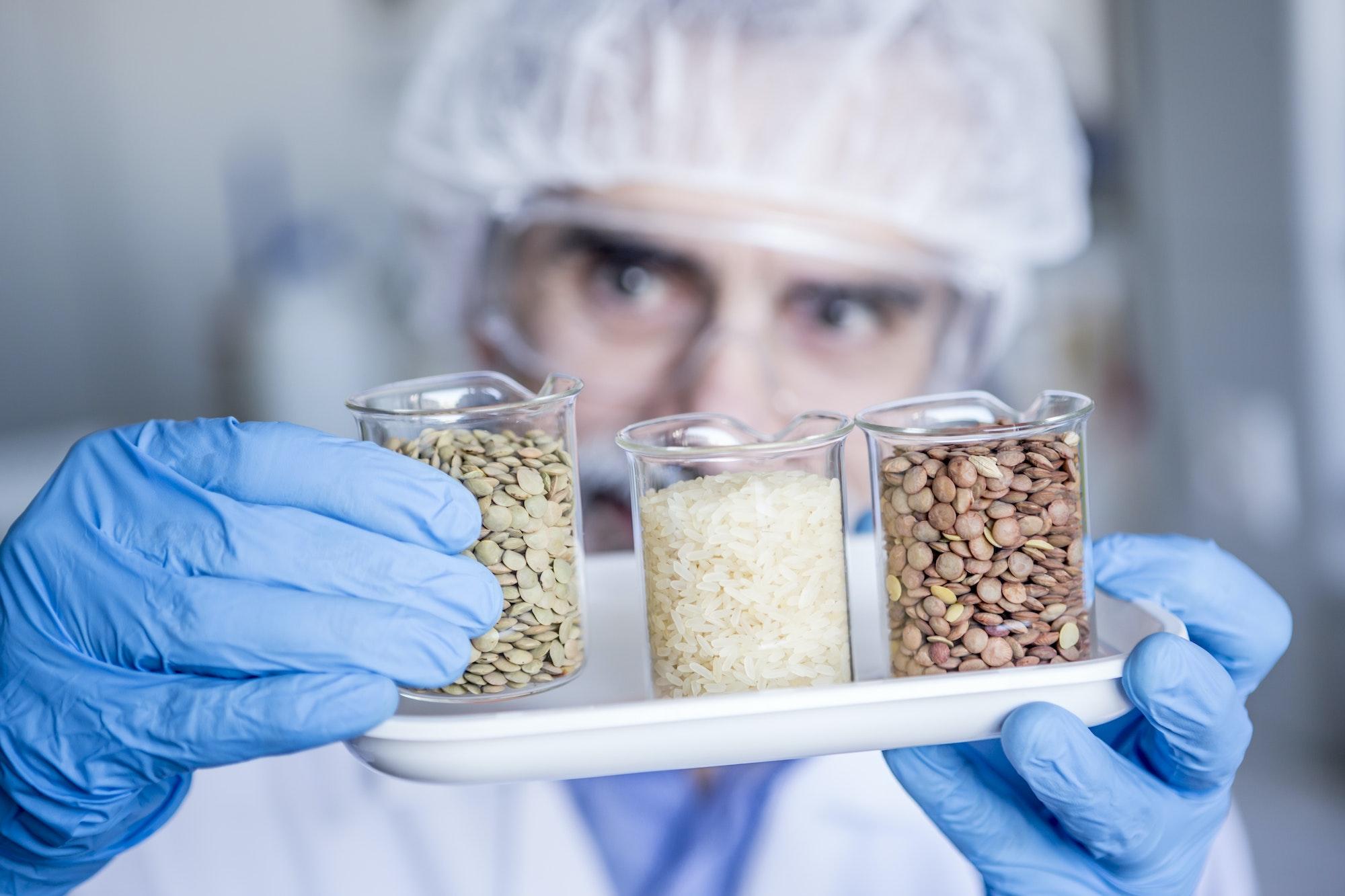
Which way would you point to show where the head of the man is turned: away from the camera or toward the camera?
toward the camera

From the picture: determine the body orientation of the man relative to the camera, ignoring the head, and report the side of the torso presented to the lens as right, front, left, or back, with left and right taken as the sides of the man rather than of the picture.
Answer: front
